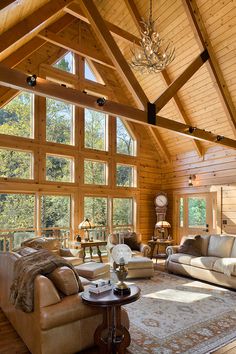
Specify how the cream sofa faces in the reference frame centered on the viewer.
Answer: facing the viewer and to the left of the viewer

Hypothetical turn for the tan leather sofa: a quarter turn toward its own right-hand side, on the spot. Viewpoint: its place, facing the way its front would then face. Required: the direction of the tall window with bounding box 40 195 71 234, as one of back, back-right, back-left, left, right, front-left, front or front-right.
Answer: back-left

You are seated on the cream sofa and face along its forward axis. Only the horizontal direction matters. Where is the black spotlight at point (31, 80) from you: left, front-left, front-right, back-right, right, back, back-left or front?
front

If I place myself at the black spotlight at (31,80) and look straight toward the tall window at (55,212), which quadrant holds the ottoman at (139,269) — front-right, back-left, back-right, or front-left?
front-right

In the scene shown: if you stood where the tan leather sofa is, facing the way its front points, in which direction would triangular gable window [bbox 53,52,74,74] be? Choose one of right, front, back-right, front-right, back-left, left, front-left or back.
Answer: front-left

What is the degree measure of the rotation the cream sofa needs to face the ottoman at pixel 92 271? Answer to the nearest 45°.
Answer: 0° — it already faces it

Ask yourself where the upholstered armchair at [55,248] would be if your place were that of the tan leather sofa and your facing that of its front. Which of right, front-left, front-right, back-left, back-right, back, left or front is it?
front-left

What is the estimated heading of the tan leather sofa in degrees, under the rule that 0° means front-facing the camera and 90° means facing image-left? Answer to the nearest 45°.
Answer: approximately 225°

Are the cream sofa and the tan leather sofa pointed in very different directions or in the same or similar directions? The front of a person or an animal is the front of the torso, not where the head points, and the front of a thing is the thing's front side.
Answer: very different directions

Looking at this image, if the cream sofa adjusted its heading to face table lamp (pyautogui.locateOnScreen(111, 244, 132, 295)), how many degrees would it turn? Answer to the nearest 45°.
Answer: approximately 45° to its left

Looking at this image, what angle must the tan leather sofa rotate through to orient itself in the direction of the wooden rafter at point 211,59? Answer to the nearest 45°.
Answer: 0° — it already faces it
